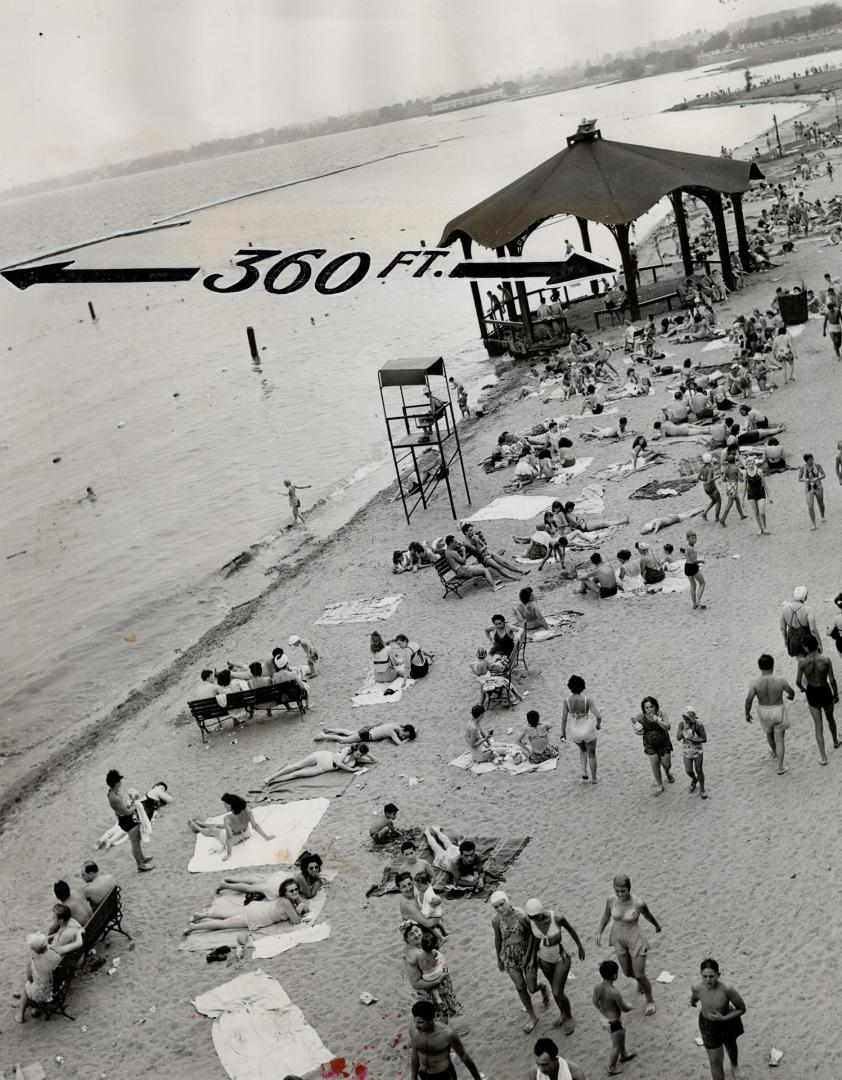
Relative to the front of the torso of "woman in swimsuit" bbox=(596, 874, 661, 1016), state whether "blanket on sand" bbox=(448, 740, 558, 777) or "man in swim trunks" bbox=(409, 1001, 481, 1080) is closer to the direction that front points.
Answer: the man in swim trunks

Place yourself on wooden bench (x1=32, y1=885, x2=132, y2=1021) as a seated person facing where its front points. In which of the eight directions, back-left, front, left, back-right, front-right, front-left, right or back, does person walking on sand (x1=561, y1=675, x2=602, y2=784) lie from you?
back-right

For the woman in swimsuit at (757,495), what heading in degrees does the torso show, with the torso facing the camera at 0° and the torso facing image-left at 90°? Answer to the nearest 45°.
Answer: approximately 0°

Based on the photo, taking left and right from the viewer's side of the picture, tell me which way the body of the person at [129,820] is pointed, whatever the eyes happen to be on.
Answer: facing to the right of the viewer

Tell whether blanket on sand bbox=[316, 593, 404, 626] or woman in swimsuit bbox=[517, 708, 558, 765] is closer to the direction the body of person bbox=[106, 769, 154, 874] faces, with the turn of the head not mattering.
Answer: the woman in swimsuit

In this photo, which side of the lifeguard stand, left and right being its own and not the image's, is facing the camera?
left

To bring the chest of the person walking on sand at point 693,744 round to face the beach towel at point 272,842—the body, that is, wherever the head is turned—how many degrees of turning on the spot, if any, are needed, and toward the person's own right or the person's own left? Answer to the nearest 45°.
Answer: approximately 90° to the person's own right

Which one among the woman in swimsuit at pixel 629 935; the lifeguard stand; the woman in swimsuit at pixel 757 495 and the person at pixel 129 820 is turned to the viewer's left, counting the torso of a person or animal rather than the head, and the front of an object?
the lifeguard stand
